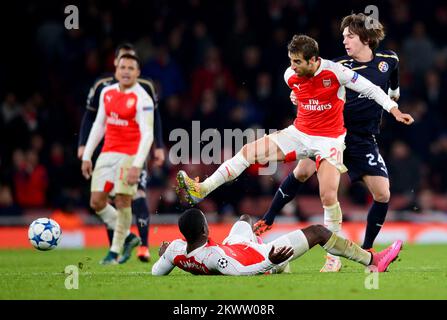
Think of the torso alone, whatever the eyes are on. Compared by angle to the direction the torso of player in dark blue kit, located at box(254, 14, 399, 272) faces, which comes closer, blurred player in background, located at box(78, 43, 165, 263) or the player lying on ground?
the player lying on ground

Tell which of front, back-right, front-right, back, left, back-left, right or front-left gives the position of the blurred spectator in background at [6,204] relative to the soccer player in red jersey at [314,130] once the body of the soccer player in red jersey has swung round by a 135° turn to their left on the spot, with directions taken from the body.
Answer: back-left

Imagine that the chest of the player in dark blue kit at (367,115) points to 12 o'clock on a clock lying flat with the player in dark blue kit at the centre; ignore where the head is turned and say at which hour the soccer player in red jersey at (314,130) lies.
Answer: The soccer player in red jersey is roughly at 12 o'clock from the player in dark blue kit.

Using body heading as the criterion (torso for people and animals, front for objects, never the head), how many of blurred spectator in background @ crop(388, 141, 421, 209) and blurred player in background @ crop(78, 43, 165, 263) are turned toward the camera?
2

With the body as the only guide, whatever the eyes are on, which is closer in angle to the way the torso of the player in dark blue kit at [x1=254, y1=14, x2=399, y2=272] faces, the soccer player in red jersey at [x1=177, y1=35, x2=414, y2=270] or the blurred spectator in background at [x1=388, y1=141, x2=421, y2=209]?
the soccer player in red jersey

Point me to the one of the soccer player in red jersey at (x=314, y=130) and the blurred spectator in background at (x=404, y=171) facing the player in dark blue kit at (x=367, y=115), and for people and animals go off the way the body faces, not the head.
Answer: the blurred spectator in background

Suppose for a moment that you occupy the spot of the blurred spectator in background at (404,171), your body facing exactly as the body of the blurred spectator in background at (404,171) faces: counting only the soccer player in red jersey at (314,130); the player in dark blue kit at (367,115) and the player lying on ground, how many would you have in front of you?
3

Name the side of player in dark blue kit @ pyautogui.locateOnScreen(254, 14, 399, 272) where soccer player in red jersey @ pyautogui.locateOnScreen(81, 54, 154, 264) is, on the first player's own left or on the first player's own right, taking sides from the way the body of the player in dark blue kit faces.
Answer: on the first player's own right

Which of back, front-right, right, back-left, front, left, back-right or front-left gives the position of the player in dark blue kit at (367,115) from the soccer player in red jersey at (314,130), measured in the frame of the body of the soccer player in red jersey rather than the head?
back

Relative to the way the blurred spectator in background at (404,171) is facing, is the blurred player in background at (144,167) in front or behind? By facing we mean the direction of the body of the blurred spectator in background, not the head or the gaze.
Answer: in front

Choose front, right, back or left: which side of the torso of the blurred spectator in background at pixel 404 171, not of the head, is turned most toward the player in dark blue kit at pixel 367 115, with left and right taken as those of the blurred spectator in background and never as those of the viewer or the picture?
front

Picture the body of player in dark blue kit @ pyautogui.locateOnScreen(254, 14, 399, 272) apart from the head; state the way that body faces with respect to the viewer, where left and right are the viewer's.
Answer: facing the viewer and to the left of the viewer

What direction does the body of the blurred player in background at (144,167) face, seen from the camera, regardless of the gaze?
toward the camera

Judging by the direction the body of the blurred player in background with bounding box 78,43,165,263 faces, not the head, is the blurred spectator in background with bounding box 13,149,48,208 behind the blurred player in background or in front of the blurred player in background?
behind

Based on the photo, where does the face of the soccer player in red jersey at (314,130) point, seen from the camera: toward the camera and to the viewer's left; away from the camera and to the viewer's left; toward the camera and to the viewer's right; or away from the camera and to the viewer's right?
toward the camera and to the viewer's left

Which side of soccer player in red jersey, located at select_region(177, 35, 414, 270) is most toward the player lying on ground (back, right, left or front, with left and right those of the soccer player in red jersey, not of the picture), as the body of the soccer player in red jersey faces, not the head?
front

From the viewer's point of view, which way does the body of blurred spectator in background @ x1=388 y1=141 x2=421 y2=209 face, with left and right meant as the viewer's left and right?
facing the viewer
